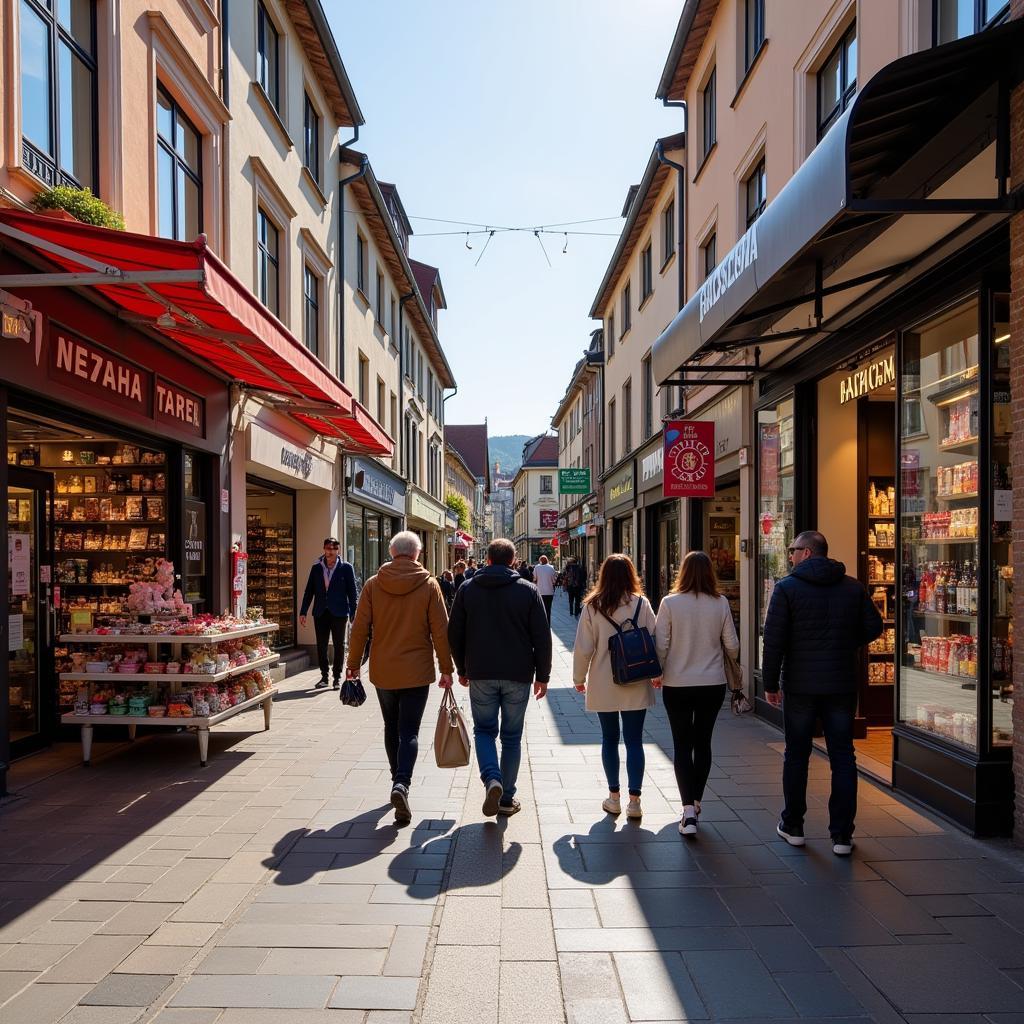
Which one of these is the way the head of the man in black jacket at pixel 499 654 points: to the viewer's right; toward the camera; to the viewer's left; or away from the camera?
away from the camera

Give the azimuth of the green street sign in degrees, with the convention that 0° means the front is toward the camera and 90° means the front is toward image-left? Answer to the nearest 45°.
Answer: approximately 0°

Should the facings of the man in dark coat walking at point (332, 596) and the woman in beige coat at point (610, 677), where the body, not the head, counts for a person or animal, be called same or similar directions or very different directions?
very different directions

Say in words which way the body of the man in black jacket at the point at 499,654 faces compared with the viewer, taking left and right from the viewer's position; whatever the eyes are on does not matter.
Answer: facing away from the viewer

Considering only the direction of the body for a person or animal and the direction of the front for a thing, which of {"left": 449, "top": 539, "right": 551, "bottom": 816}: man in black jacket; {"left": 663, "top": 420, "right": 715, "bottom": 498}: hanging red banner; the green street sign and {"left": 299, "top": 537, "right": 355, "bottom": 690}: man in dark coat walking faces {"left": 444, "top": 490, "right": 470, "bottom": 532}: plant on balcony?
the man in black jacket

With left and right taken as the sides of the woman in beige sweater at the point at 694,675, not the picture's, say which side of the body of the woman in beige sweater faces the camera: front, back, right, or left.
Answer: back

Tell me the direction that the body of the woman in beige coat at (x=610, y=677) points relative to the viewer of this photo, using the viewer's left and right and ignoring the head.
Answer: facing away from the viewer

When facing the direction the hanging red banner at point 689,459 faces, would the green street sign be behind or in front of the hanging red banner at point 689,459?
behind

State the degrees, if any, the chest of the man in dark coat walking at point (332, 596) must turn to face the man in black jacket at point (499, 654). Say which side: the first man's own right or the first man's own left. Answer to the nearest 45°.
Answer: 0° — they already face them

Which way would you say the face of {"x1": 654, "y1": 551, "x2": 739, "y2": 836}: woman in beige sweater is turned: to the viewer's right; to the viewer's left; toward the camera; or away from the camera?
away from the camera

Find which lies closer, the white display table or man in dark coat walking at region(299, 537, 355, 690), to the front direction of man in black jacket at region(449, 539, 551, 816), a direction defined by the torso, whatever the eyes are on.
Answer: the man in dark coat walking
